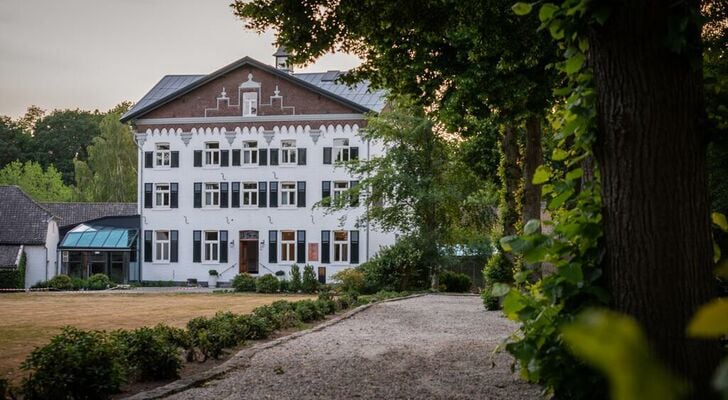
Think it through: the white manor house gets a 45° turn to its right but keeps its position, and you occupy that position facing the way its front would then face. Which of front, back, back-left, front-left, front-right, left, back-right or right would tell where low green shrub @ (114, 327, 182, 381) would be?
front-left

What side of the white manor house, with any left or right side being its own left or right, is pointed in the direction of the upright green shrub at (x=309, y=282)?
front

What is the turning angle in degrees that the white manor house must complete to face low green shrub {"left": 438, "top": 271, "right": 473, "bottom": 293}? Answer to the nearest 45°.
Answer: approximately 45° to its left

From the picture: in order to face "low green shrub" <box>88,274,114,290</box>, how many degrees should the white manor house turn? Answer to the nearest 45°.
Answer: approximately 90° to its right

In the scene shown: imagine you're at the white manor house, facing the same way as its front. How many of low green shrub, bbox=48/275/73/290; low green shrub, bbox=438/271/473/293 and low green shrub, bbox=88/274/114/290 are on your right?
2

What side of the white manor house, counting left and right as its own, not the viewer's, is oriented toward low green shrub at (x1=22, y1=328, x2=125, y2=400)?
front

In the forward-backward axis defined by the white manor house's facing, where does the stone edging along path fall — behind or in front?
in front

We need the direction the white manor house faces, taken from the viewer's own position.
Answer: facing the viewer

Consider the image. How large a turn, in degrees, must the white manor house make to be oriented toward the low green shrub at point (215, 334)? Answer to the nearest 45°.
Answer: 0° — it already faces it
